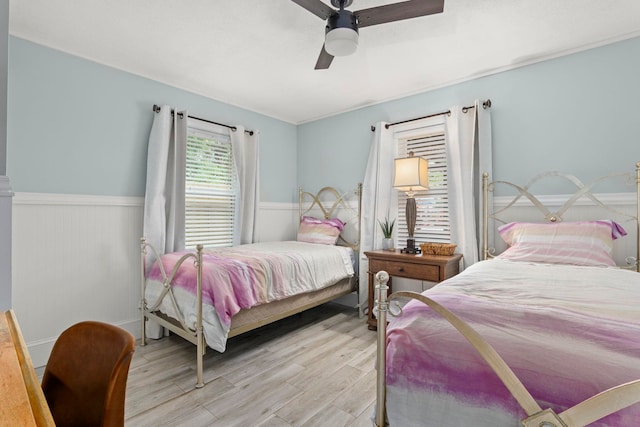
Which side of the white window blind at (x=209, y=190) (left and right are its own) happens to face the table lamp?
front

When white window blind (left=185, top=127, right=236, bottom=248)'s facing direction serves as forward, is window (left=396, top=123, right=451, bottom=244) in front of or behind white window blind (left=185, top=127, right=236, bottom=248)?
in front

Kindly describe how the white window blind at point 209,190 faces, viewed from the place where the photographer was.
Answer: facing the viewer and to the right of the viewer

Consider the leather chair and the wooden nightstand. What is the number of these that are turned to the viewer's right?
0

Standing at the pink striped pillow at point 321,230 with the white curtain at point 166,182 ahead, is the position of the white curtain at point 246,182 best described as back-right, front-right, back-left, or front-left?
front-right

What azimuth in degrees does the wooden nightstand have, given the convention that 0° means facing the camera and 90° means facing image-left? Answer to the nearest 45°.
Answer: approximately 45°

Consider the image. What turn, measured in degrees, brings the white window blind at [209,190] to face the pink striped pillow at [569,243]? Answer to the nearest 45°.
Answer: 0° — it already faces it
